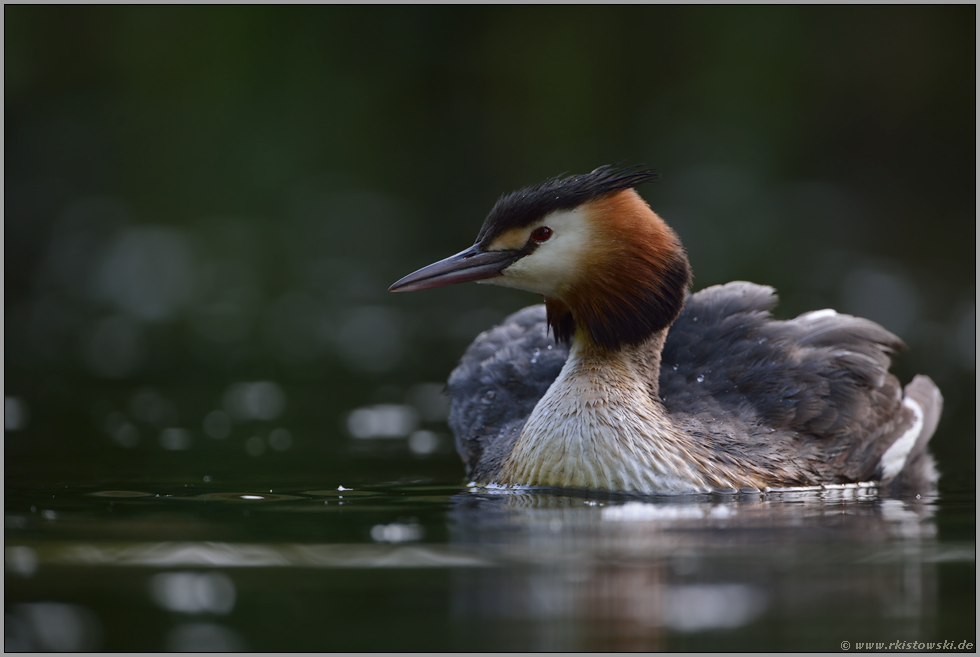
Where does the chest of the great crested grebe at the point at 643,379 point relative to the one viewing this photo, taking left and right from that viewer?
facing the viewer and to the left of the viewer
